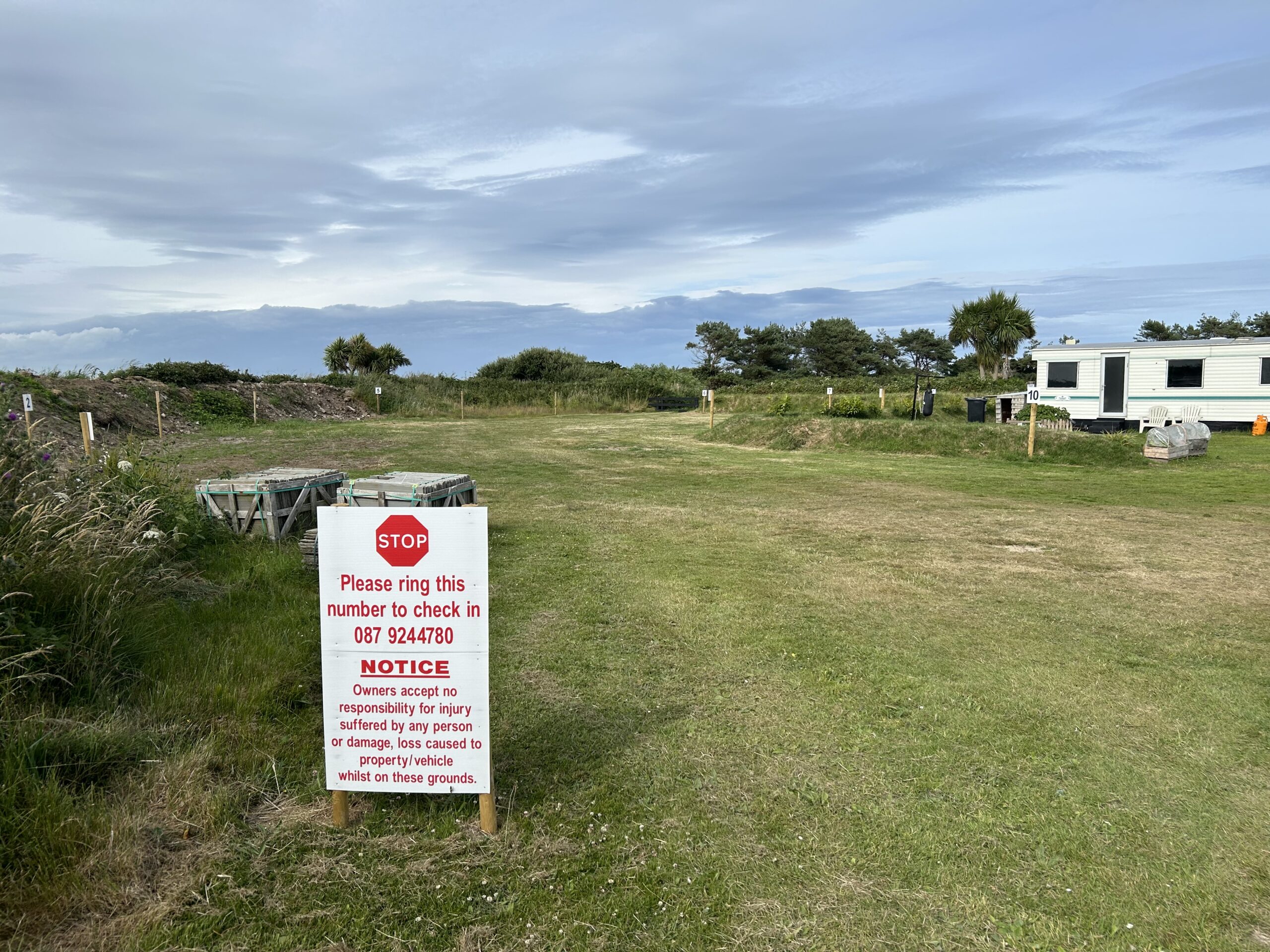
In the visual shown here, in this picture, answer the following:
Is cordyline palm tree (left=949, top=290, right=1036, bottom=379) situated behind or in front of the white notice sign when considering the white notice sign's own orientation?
behind

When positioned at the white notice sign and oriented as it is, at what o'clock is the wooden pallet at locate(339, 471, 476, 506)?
The wooden pallet is roughly at 6 o'clock from the white notice sign.

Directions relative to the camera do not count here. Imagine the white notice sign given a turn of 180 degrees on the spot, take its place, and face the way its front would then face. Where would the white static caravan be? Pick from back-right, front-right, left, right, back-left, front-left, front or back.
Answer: front-right

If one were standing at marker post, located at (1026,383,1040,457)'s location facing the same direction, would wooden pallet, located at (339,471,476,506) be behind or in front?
in front

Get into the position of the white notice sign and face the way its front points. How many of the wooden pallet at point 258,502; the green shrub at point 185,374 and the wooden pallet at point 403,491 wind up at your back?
3

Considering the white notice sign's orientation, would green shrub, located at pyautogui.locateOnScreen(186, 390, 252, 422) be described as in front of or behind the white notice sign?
behind

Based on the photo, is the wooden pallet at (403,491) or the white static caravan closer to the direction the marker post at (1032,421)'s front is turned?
the wooden pallet

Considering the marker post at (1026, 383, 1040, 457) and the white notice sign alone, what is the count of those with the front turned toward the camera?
2

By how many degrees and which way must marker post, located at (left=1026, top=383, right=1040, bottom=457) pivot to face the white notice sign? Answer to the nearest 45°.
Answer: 0° — it already faces it

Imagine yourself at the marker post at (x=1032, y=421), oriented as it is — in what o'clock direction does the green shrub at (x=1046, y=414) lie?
The green shrub is roughly at 6 o'clock from the marker post.

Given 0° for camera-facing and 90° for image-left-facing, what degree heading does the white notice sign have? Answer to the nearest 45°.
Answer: approximately 0°

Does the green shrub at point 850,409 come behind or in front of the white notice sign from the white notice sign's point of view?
behind
